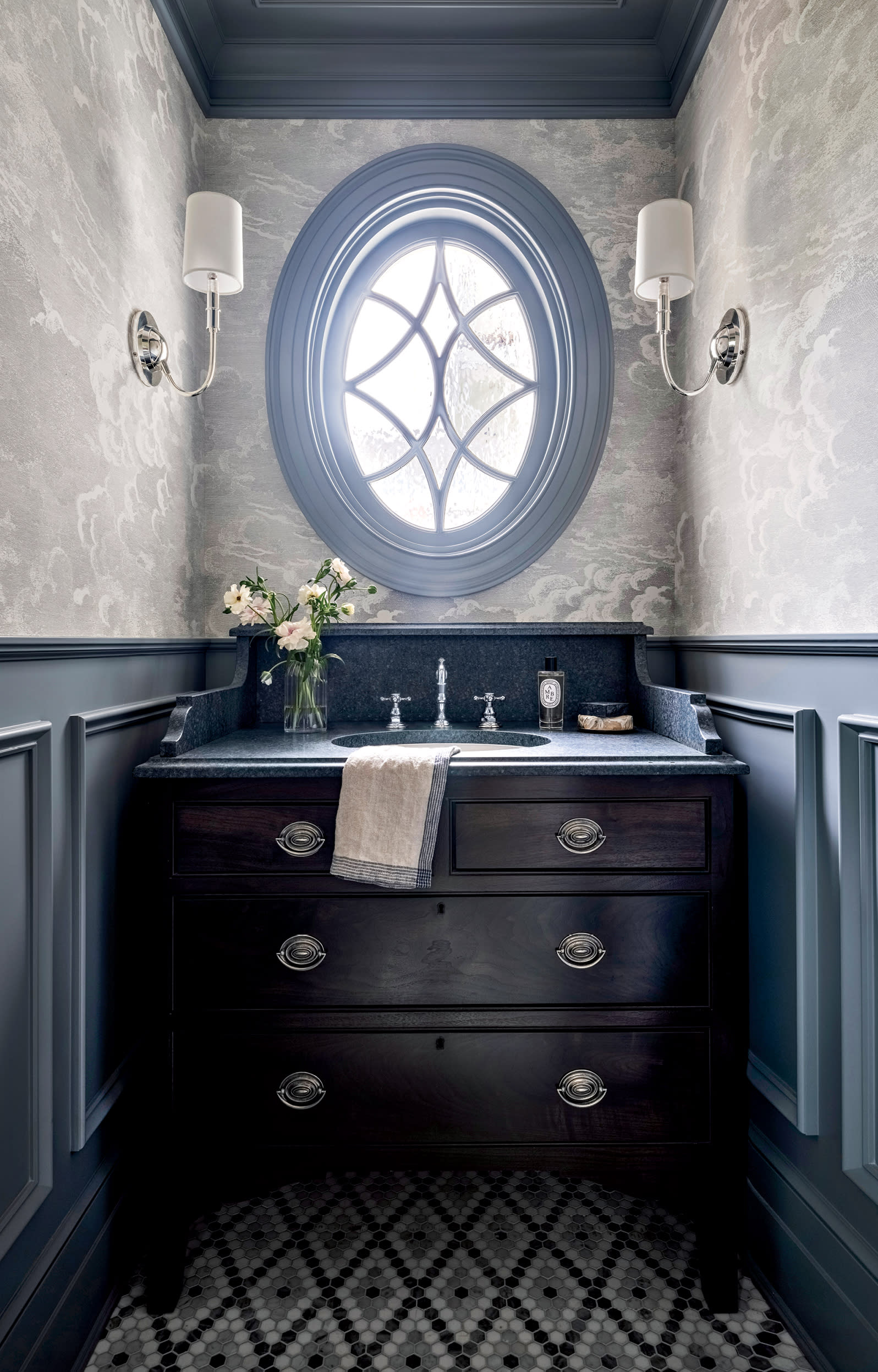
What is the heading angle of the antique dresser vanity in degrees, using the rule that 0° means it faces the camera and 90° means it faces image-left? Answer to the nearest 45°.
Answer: approximately 0°
